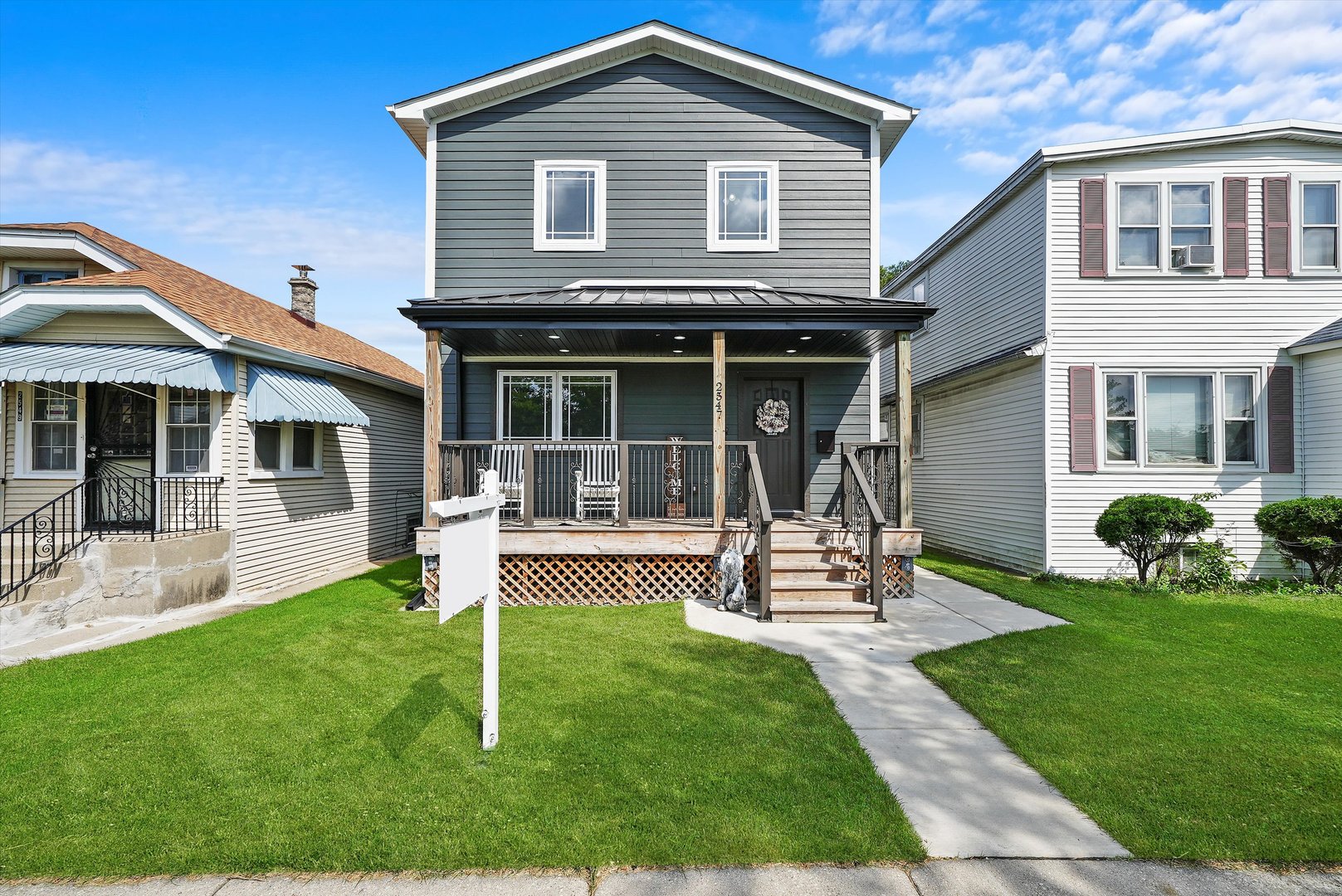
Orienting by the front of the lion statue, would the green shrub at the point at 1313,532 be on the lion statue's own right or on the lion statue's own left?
on the lion statue's own left

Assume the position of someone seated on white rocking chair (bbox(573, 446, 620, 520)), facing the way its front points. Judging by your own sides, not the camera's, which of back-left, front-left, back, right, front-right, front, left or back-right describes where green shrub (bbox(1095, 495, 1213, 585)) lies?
left

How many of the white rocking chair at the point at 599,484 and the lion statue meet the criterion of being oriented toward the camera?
2

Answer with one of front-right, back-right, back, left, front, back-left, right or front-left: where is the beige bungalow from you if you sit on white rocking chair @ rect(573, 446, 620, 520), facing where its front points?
right

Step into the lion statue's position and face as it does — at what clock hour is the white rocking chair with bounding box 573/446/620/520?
The white rocking chair is roughly at 4 o'clock from the lion statue.

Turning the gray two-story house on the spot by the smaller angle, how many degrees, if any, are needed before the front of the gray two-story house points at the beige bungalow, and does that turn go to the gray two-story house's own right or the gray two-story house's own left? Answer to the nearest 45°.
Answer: approximately 90° to the gray two-story house's own right

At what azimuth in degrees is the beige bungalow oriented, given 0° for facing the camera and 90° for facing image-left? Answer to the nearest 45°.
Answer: approximately 45°

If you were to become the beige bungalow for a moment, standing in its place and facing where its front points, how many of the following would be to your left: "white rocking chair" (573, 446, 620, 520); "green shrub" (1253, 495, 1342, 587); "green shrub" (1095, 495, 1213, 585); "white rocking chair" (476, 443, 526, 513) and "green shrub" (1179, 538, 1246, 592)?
5

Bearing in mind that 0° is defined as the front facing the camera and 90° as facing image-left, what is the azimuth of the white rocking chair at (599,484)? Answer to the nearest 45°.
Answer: approximately 0°
